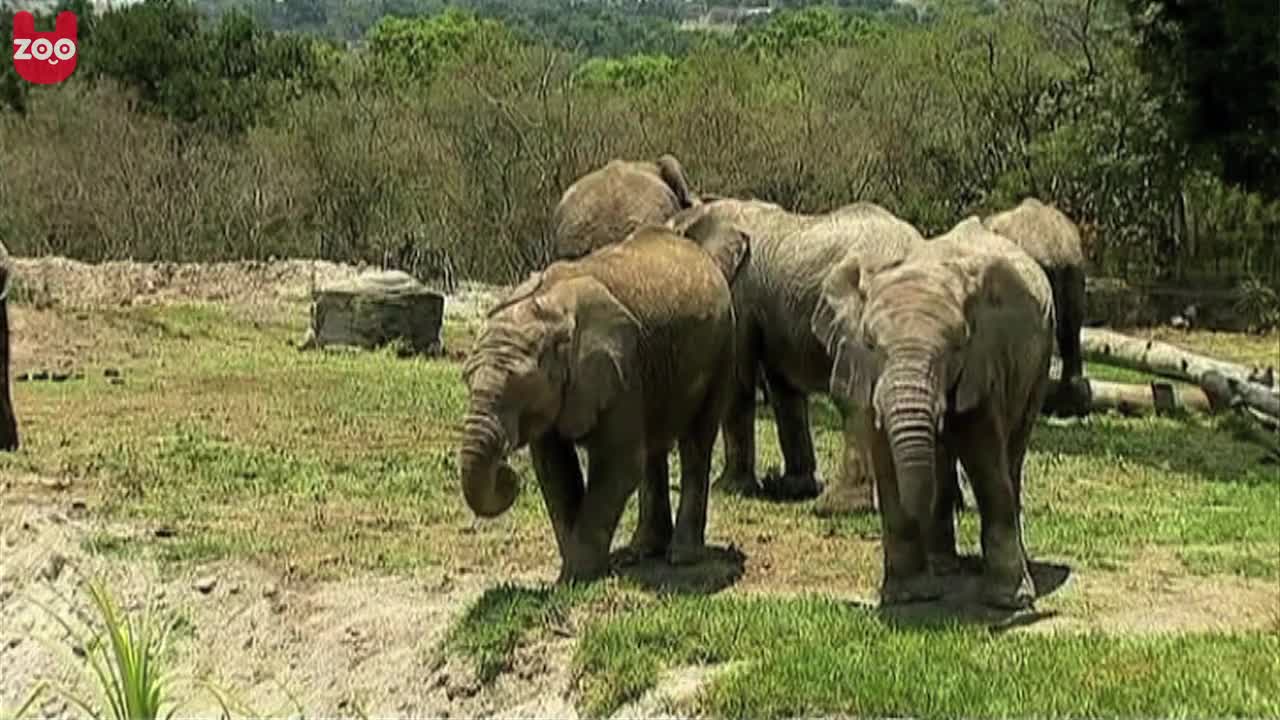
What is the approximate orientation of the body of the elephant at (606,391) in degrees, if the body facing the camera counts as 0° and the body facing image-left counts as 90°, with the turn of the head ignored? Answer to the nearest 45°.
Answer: approximately 45°

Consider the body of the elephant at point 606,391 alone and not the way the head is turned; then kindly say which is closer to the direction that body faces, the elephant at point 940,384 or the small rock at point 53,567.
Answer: the small rock

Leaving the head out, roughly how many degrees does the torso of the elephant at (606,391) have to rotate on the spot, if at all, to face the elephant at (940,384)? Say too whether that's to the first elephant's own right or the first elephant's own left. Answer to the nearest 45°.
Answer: approximately 135° to the first elephant's own left

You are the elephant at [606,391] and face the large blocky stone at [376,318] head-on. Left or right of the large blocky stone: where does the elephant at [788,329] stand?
right
